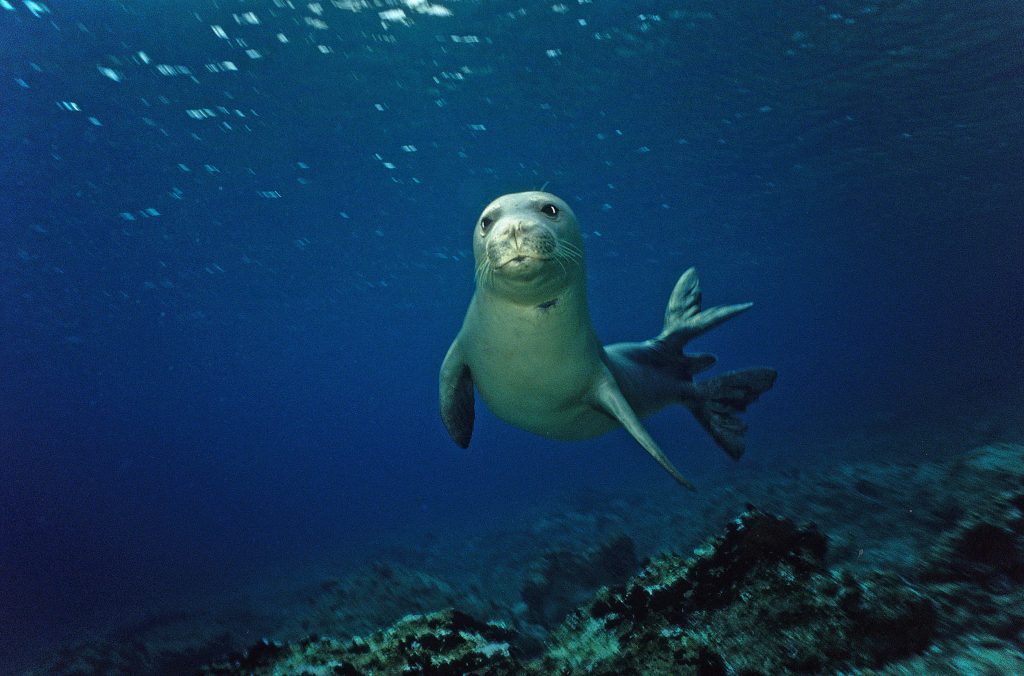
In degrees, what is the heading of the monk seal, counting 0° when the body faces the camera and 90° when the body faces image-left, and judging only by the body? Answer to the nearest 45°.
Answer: approximately 45°

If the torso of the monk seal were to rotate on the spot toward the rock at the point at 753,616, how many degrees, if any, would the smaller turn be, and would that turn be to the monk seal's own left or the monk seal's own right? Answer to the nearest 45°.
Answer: approximately 90° to the monk seal's own left

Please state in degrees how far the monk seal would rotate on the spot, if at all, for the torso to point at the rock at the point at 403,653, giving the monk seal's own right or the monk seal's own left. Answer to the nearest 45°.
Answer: approximately 45° to the monk seal's own left
